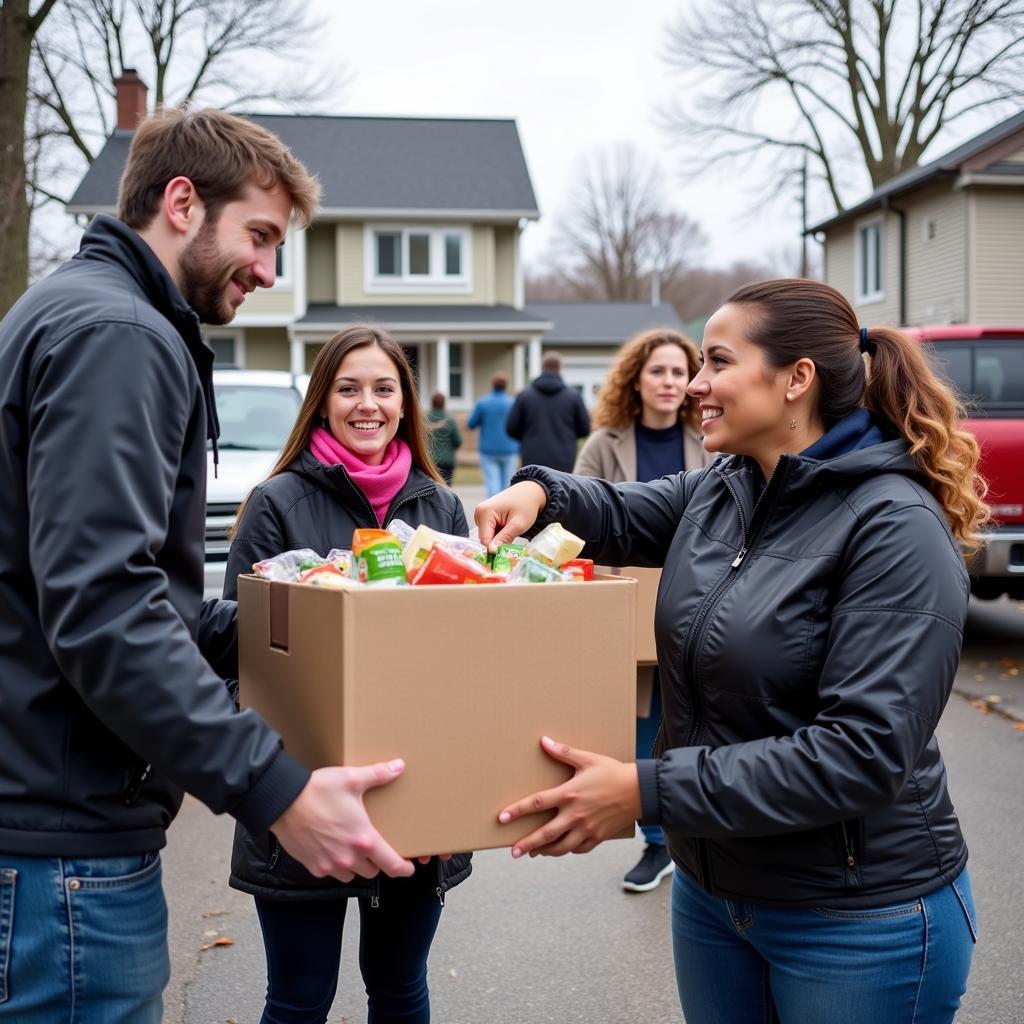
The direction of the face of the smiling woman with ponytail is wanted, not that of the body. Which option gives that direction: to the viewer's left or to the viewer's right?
to the viewer's left

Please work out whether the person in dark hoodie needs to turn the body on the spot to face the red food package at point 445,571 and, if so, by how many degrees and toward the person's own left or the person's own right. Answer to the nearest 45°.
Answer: approximately 180°

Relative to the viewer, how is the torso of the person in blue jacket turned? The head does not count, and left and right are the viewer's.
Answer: facing away from the viewer

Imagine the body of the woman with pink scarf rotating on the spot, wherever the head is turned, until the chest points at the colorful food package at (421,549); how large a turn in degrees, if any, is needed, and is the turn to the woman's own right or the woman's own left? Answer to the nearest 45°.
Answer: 0° — they already face it

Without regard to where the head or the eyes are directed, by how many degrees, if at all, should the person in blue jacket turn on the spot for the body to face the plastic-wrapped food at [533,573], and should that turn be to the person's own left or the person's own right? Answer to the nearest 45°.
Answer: approximately 180°

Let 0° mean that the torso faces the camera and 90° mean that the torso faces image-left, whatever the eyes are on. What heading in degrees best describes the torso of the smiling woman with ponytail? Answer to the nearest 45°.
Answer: approximately 45°

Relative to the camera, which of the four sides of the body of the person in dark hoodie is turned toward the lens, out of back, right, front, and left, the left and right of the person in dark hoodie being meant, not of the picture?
back
